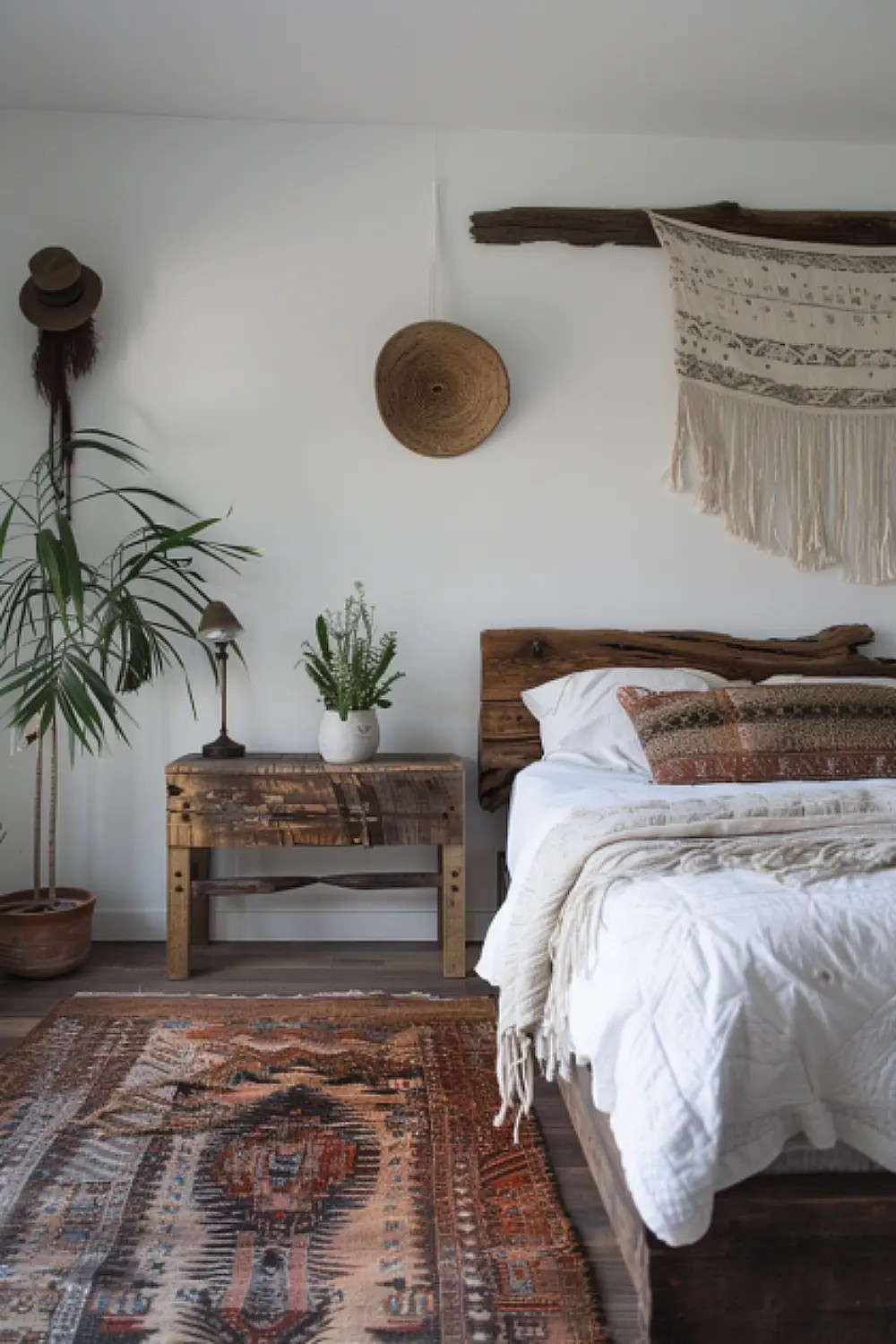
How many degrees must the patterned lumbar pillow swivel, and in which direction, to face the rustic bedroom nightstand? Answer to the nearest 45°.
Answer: approximately 90° to its right

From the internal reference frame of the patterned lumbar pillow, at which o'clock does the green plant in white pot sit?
The green plant in white pot is roughly at 3 o'clock from the patterned lumbar pillow.

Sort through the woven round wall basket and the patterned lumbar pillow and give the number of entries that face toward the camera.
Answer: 2

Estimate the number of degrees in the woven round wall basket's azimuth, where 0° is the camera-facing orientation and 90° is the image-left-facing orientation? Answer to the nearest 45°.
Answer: approximately 0°

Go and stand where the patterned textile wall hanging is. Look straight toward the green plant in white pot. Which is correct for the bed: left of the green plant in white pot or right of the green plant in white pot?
left

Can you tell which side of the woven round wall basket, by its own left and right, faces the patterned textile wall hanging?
left

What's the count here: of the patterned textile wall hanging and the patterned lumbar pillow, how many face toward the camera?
2

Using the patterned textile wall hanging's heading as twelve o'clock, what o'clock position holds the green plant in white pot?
The green plant in white pot is roughly at 2 o'clock from the patterned textile wall hanging.
